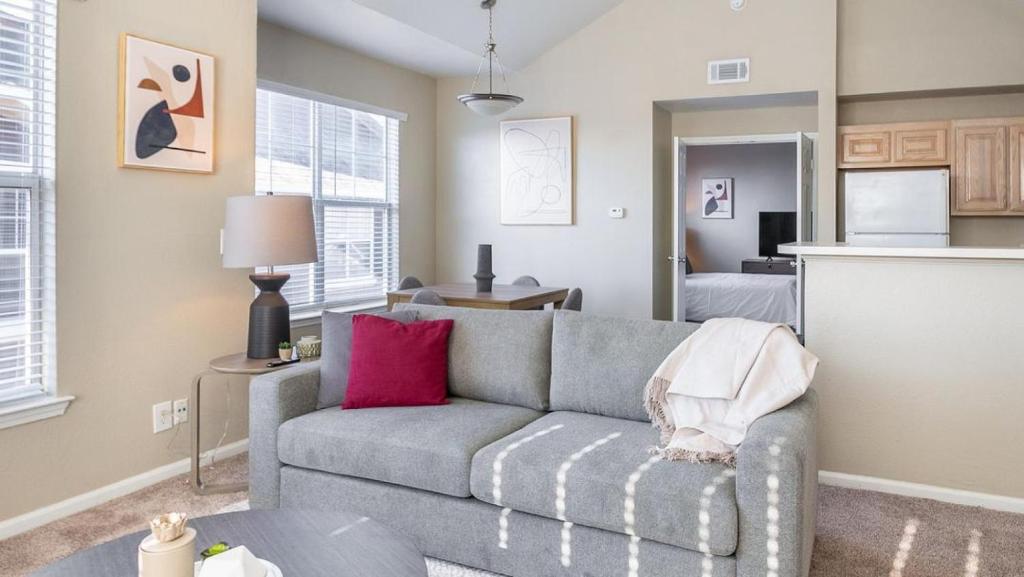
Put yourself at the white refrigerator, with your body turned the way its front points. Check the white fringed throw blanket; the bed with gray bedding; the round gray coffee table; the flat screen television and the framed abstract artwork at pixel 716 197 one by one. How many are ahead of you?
2

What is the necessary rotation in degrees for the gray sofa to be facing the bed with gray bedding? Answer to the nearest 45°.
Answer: approximately 135° to its right

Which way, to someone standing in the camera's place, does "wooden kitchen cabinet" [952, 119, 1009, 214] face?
facing the viewer

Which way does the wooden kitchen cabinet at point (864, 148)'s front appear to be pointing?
toward the camera

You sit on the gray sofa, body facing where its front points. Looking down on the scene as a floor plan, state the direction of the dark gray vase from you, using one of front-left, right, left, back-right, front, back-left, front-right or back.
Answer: back-right

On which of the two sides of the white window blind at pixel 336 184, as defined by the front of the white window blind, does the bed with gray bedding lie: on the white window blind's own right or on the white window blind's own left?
on the white window blind's own left

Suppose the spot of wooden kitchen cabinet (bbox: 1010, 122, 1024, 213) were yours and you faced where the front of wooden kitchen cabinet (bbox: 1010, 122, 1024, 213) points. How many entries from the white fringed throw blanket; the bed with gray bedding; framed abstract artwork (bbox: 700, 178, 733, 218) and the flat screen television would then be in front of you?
1

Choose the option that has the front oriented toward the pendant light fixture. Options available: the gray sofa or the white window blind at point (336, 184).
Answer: the white window blind

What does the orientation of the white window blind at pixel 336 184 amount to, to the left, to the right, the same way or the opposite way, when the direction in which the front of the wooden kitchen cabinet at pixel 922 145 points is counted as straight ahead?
to the left

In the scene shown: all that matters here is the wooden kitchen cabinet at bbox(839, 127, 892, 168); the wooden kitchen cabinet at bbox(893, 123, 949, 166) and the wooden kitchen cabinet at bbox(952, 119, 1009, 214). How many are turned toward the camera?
3

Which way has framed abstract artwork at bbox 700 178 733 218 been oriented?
toward the camera

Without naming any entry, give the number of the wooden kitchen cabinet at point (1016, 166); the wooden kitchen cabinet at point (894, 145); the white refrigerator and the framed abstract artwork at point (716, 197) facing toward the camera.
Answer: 4

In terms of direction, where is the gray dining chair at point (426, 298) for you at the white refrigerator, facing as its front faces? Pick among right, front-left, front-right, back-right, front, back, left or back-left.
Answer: front-right

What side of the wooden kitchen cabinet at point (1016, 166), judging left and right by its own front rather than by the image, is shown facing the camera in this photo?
front
